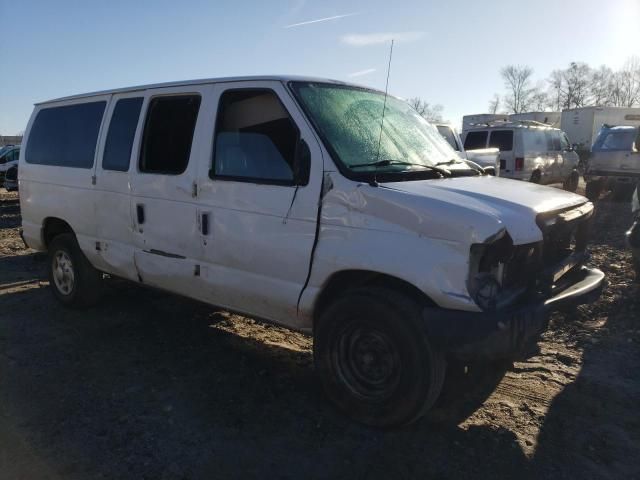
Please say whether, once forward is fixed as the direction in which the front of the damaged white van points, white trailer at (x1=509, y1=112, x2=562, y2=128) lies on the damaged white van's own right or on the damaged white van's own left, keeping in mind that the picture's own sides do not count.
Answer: on the damaged white van's own left

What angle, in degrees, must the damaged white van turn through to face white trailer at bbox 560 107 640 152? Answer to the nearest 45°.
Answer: approximately 90° to its left

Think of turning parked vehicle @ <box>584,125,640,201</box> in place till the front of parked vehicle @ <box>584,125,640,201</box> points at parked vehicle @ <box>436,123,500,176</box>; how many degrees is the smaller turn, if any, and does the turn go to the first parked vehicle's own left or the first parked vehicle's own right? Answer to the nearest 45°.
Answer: approximately 135° to the first parked vehicle's own left

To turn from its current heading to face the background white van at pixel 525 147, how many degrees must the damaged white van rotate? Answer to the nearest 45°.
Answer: approximately 90° to its left

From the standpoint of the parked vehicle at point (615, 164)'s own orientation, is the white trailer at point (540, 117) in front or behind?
in front

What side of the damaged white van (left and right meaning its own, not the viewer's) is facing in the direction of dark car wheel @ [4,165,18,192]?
back

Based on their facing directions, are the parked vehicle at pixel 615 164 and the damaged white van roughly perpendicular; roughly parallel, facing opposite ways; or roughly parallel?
roughly perpendicular

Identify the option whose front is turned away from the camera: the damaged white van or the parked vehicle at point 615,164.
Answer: the parked vehicle

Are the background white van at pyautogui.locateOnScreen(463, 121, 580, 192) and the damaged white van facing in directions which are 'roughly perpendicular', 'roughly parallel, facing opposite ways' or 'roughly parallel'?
roughly perpendicular

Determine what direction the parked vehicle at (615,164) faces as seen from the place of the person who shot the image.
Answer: facing away from the viewer

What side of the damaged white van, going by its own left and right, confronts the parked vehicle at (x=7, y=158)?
back
